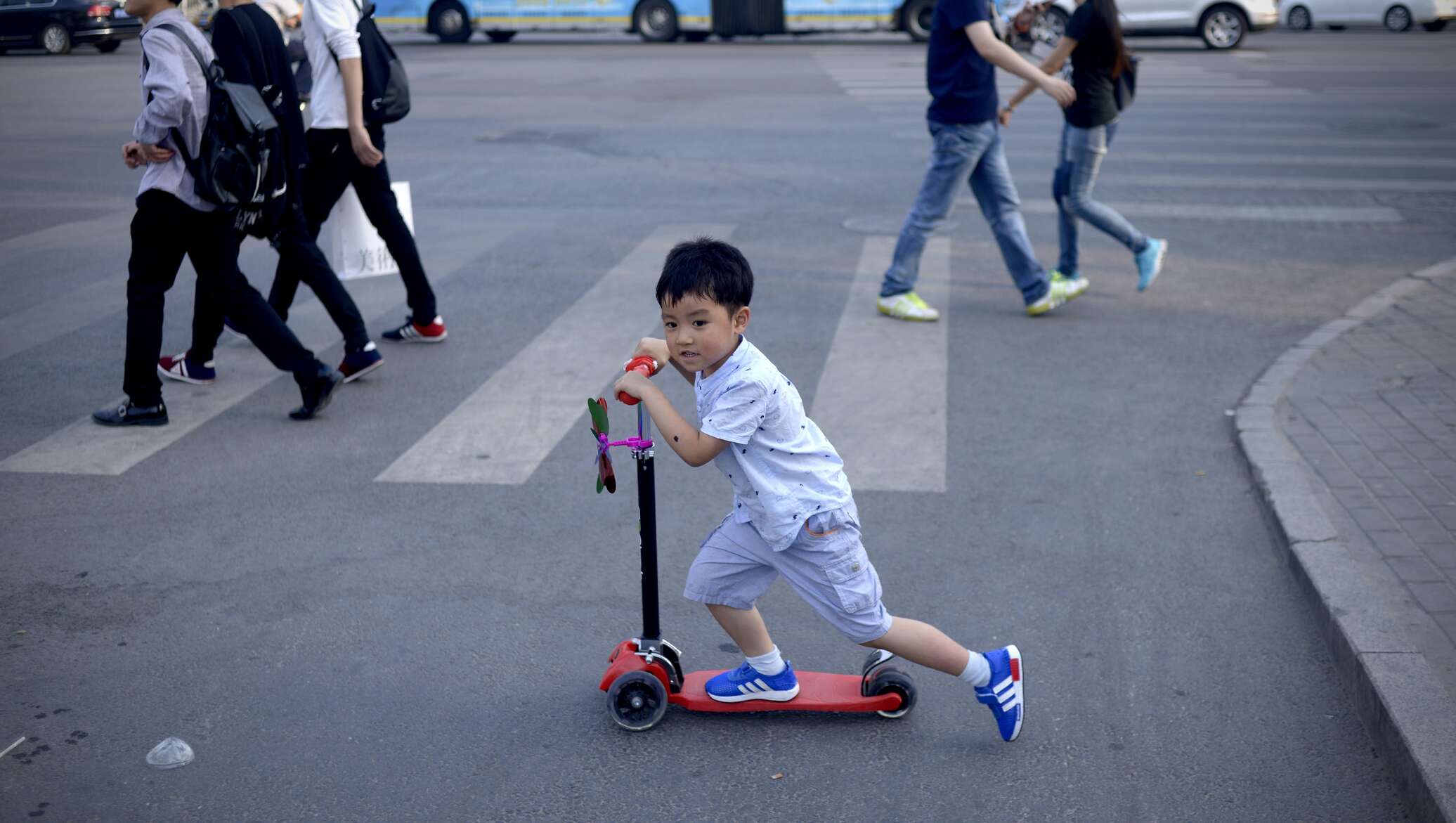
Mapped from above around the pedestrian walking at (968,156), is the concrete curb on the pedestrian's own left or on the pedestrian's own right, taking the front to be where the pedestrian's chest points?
on the pedestrian's own right

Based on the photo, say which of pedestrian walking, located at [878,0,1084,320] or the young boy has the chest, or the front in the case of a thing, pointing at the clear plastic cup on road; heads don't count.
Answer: the young boy

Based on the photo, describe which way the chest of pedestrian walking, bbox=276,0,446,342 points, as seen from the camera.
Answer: to the viewer's left

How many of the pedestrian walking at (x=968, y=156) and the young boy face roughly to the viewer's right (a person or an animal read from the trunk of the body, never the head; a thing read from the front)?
1

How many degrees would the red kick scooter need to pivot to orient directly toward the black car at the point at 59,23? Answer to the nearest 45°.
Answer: approximately 45° to its right

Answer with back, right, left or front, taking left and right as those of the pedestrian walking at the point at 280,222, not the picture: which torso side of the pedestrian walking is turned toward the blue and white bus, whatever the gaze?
right

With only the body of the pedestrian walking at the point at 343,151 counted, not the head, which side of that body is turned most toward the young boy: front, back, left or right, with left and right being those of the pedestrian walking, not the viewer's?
left

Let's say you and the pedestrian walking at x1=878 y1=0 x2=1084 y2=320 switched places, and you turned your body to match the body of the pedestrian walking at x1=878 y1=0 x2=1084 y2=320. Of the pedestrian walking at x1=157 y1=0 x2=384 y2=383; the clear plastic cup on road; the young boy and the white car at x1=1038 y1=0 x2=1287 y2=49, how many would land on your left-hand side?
1

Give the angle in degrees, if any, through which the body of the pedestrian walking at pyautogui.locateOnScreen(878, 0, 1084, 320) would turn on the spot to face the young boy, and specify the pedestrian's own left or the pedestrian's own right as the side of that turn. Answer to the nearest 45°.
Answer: approximately 90° to the pedestrian's own right

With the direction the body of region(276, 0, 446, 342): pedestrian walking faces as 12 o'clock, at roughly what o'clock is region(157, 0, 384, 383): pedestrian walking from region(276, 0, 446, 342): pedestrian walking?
region(157, 0, 384, 383): pedestrian walking is roughly at 10 o'clock from region(276, 0, 446, 342): pedestrian walking.

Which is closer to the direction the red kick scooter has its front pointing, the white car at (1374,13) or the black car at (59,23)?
the black car

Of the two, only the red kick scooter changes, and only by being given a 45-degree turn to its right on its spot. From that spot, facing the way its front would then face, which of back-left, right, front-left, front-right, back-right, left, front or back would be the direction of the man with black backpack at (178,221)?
front
